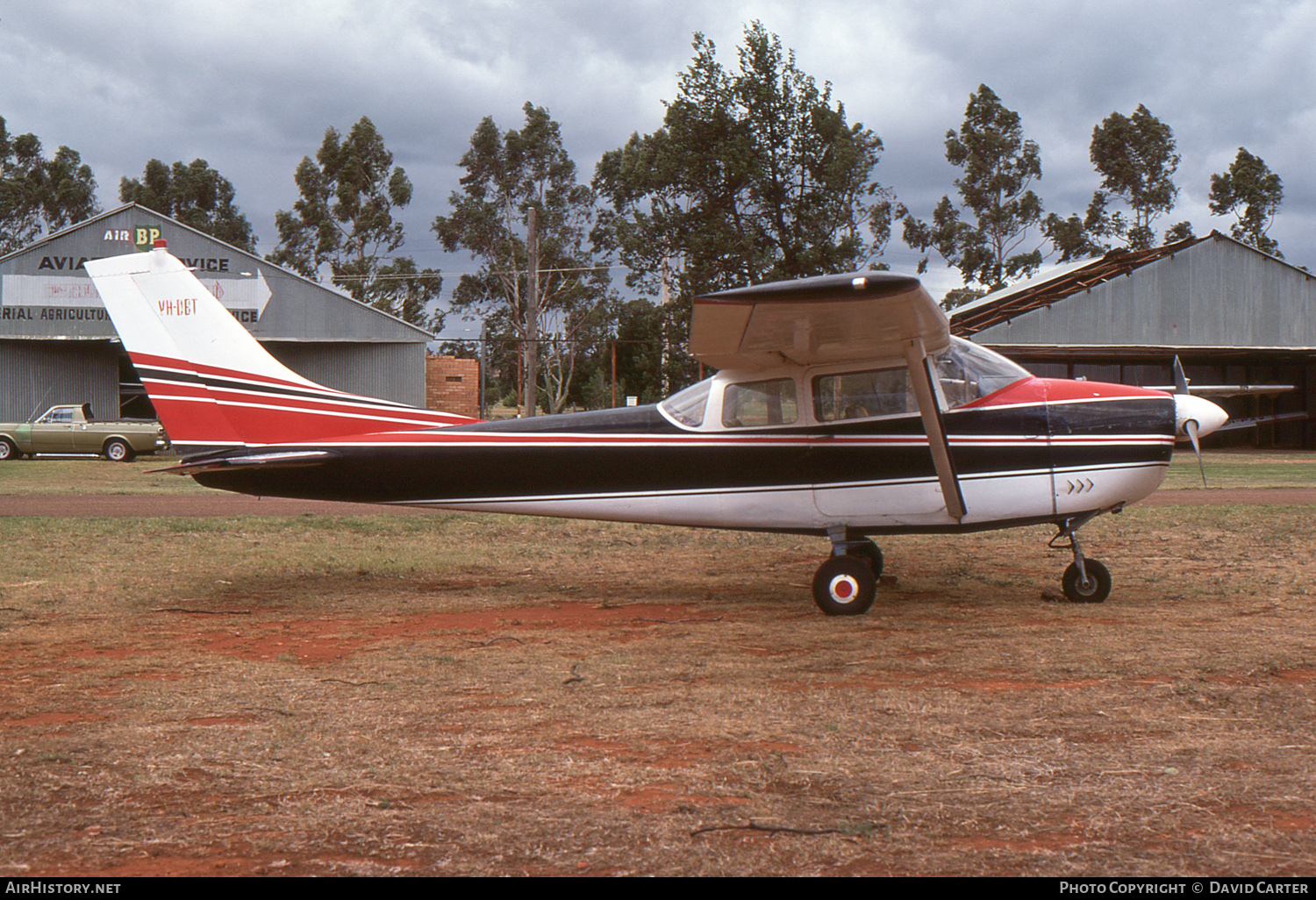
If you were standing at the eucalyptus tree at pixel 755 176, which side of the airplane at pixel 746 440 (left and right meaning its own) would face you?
left

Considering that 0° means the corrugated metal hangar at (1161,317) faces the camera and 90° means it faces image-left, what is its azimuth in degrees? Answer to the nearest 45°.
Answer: approximately 0°

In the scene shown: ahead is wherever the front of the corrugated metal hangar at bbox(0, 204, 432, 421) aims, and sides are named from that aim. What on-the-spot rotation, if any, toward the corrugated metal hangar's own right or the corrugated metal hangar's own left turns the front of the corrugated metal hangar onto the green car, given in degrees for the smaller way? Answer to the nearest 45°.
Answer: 0° — it already faces it

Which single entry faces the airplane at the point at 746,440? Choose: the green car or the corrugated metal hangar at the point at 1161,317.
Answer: the corrugated metal hangar

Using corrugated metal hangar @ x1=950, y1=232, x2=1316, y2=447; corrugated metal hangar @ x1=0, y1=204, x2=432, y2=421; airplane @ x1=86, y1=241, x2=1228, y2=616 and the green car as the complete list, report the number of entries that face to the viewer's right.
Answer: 1

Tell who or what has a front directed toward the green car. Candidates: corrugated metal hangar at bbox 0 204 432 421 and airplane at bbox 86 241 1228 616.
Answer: the corrugated metal hangar

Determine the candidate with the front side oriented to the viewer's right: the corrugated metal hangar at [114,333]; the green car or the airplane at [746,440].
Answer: the airplane

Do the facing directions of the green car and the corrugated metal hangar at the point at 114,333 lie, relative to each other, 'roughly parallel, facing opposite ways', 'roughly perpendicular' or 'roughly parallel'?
roughly perpendicular

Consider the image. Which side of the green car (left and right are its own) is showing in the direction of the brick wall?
back

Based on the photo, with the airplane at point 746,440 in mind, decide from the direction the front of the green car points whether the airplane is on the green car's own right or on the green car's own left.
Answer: on the green car's own left

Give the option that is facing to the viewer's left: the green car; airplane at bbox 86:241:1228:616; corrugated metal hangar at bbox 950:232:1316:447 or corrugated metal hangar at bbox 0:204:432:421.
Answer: the green car

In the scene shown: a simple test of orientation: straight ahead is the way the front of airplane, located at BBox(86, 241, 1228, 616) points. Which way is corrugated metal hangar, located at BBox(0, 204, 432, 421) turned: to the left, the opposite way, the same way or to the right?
to the right

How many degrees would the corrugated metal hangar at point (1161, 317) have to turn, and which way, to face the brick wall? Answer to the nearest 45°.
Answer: approximately 90° to its right

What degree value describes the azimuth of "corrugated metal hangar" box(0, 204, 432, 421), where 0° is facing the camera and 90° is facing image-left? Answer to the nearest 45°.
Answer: approximately 0°

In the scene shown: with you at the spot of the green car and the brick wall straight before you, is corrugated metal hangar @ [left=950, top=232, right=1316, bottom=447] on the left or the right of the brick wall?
right
